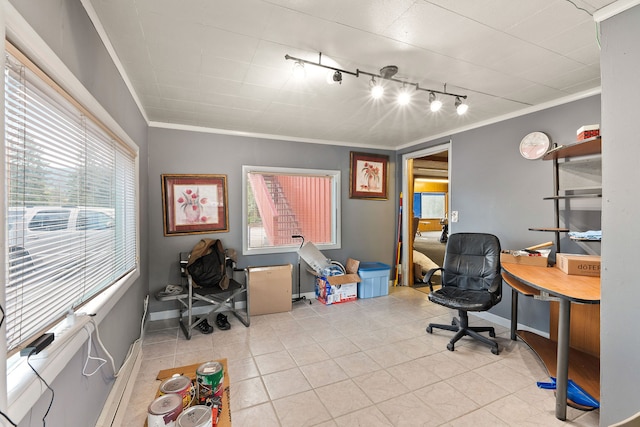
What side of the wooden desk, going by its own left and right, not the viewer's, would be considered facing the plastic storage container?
right

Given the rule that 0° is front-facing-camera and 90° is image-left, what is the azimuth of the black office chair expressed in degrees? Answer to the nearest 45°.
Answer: approximately 45°

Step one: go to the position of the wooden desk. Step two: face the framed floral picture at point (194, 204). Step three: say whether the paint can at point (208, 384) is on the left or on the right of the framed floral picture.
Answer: left

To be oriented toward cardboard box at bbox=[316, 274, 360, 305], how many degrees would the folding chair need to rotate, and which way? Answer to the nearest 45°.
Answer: approximately 45° to its left

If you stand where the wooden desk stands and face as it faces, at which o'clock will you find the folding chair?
The folding chair is roughly at 1 o'clock from the wooden desk.

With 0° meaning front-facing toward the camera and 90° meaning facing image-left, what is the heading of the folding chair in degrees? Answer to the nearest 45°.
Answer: approximately 315°
